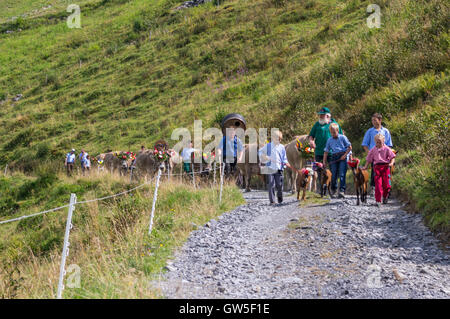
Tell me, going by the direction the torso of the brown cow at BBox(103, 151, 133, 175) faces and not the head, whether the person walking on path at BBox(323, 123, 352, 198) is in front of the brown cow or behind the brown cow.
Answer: in front

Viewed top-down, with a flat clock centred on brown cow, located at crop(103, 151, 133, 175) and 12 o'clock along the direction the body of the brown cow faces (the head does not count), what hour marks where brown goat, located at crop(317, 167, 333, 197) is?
The brown goat is roughly at 1 o'clock from the brown cow.

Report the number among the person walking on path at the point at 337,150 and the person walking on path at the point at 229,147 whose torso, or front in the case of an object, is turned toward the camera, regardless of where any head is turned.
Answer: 2

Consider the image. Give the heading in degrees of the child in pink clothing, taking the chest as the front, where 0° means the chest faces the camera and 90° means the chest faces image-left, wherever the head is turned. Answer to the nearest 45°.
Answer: approximately 0°

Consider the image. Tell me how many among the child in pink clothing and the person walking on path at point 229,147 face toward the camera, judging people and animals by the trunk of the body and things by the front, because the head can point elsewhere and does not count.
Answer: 2

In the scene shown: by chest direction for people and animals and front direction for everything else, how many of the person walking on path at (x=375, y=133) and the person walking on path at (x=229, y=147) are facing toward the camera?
2

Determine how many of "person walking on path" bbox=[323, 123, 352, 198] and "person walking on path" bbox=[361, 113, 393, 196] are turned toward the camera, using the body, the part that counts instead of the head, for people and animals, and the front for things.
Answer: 2

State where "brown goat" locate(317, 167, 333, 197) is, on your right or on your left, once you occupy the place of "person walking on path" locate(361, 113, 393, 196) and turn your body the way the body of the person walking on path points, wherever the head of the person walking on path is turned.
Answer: on your right

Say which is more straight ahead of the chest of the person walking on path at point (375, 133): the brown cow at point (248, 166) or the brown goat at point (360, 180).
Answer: the brown goat
